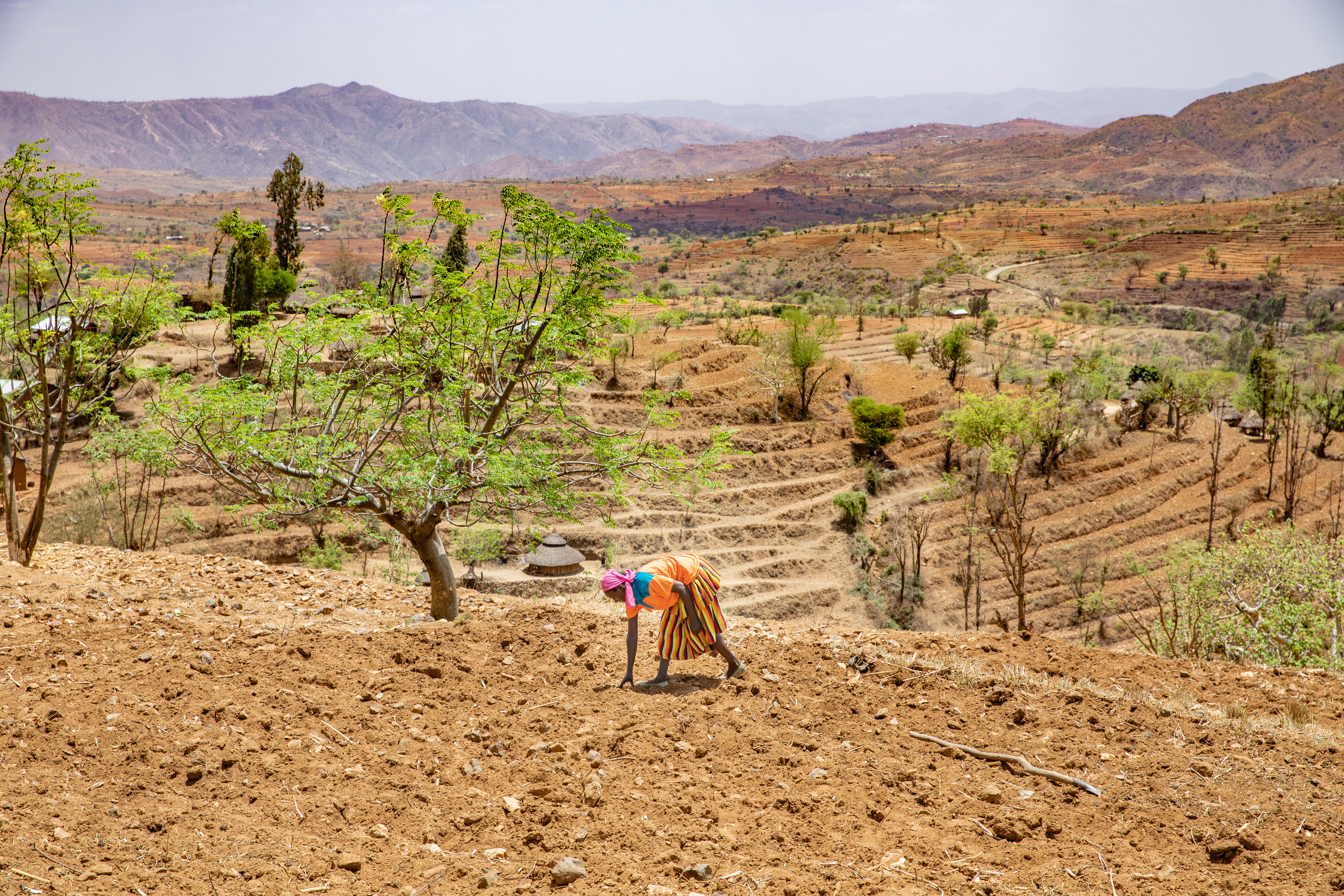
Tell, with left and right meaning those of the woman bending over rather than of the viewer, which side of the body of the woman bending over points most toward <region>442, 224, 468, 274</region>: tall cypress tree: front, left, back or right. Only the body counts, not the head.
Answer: right

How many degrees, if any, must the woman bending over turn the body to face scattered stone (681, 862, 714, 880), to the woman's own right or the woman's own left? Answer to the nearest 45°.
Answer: approximately 90° to the woman's own left

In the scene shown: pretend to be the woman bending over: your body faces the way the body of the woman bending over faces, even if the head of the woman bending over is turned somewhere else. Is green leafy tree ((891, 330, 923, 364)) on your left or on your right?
on your right

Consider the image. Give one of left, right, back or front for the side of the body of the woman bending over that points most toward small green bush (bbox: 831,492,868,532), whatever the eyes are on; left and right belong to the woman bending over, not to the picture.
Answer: right

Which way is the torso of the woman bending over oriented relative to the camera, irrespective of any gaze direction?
to the viewer's left

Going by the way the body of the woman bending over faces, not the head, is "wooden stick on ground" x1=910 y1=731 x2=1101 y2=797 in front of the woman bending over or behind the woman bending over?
behind

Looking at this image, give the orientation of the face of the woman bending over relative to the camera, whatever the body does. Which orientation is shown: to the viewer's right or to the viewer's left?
to the viewer's left

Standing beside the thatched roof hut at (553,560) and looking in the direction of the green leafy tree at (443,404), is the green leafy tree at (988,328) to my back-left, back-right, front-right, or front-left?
back-left

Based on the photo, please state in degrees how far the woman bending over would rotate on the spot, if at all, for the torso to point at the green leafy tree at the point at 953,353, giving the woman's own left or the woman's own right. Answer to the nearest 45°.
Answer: approximately 90° to the woman's own right

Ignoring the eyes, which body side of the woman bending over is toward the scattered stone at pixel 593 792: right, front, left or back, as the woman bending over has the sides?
left
